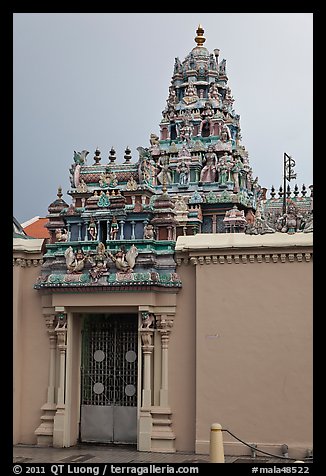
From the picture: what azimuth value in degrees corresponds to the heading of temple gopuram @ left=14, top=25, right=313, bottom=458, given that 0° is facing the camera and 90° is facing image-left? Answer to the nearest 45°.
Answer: approximately 0°
